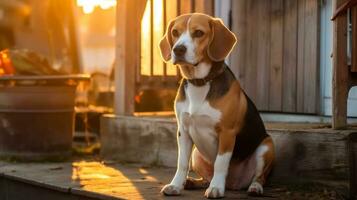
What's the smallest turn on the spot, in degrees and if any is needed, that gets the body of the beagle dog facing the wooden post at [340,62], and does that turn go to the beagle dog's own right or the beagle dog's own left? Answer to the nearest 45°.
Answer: approximately 135° to the beagle dog's own left

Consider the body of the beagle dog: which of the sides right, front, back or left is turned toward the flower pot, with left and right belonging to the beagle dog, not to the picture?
right

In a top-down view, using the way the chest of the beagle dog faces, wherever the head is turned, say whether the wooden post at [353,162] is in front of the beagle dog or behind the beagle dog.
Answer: behind

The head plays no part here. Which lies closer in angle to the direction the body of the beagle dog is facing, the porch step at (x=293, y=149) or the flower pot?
the flower pot

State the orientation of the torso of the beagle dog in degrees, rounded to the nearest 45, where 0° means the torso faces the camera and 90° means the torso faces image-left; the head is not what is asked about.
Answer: approximately 45°

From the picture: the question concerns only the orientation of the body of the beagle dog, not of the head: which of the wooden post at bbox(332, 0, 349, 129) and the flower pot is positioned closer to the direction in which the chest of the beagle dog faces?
the flower pot

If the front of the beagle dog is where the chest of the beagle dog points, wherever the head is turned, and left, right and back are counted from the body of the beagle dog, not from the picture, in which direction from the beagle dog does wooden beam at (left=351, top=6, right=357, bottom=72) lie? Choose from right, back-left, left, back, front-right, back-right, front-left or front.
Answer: back-left

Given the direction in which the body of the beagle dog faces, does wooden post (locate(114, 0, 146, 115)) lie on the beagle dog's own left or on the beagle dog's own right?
on the beagle dog's own right
